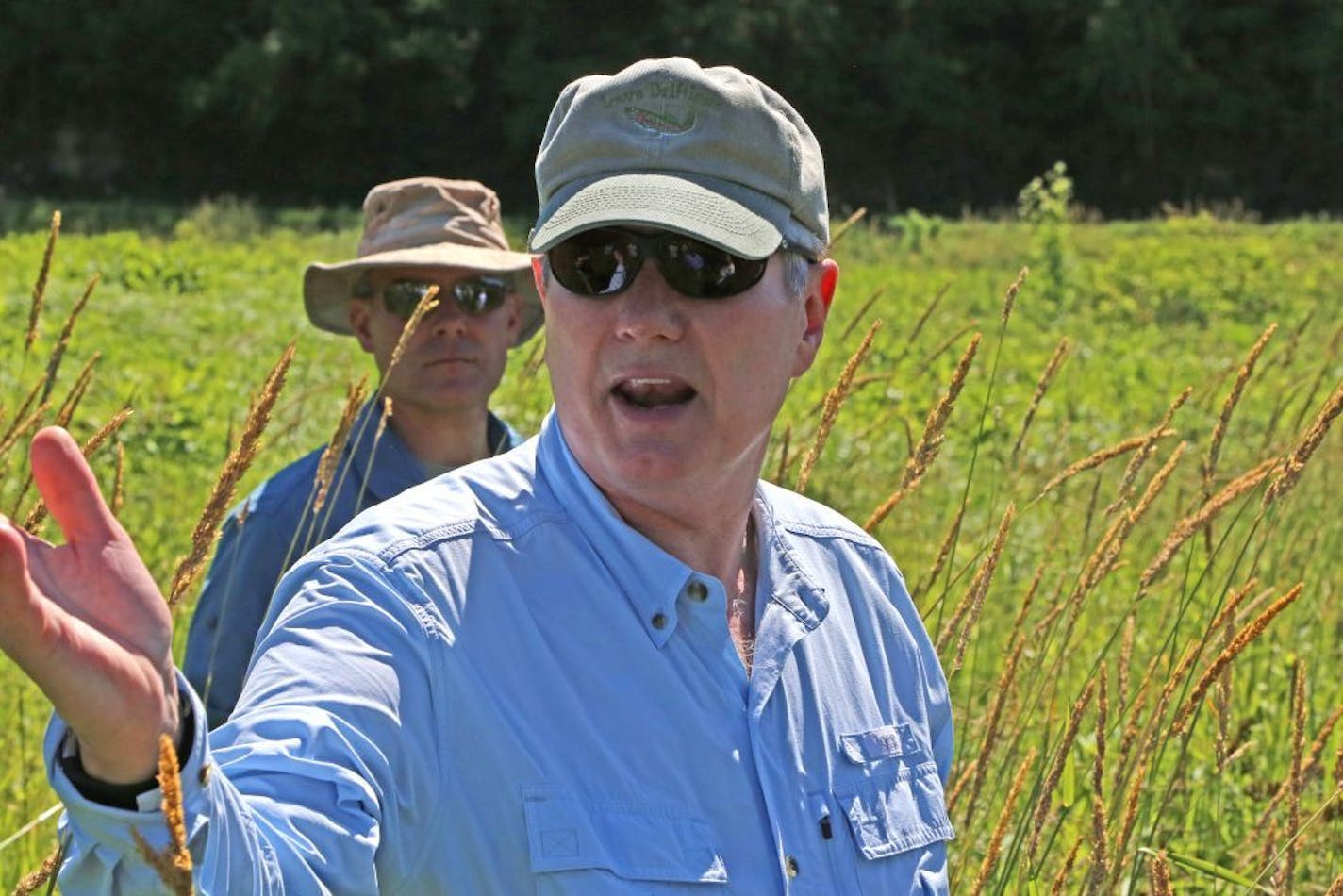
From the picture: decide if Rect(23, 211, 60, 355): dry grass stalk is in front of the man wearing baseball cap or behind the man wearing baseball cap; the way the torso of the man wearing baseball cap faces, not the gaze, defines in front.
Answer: behind

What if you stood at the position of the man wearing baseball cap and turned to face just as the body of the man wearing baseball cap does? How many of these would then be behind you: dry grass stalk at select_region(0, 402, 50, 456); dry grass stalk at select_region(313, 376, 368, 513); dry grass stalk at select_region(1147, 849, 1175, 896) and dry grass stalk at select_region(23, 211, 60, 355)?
3

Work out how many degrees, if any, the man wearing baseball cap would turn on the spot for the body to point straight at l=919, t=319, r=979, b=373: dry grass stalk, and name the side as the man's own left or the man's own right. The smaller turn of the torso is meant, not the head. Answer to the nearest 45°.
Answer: approximately 90° to the man's own left

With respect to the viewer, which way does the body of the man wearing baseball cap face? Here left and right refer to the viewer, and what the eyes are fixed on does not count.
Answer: facing the viewer and to the right of the viewer

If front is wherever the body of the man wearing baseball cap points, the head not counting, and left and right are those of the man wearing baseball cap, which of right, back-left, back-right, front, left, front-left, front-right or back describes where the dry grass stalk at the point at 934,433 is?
left

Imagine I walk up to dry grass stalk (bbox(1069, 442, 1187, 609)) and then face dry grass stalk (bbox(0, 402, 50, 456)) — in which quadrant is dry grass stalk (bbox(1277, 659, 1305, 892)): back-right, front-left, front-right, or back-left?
back-left

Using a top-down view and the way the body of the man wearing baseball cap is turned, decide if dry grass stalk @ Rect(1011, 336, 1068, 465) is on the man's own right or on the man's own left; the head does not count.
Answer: on the man's own left

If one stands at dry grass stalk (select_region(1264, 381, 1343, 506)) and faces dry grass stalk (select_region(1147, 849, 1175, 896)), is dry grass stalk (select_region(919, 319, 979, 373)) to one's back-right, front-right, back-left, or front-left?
back-right

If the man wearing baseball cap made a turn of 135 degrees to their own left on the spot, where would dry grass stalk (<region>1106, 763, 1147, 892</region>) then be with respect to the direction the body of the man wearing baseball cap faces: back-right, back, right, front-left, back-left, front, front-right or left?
right

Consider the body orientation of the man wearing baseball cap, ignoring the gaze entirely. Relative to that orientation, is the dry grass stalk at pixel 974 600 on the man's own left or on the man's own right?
on the man's own left

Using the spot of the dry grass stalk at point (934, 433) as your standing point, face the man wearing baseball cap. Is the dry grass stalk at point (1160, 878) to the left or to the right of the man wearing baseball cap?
left

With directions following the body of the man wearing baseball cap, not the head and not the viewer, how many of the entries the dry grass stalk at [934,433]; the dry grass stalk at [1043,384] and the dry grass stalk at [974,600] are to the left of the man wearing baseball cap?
3

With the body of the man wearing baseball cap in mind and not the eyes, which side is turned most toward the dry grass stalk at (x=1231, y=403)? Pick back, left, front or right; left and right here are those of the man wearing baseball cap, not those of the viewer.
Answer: left
